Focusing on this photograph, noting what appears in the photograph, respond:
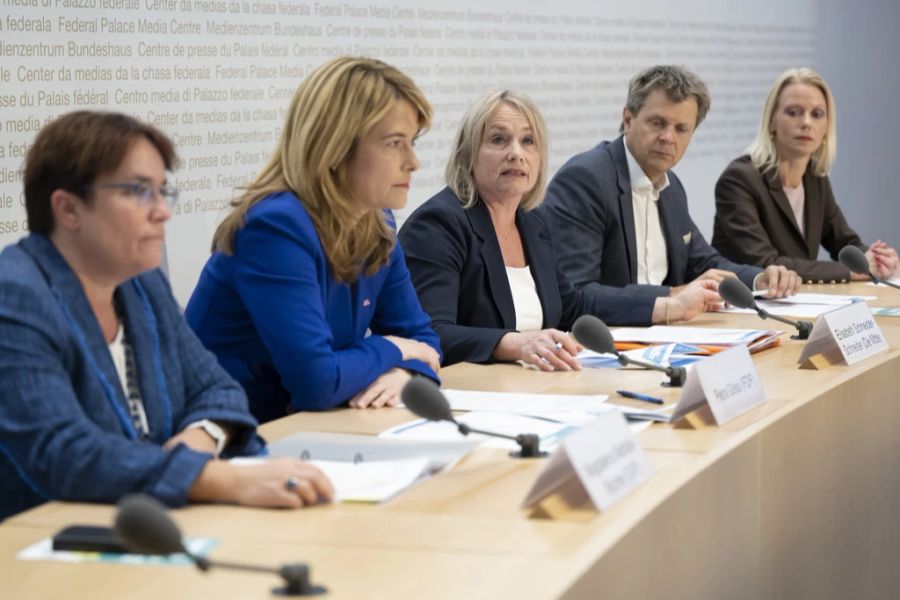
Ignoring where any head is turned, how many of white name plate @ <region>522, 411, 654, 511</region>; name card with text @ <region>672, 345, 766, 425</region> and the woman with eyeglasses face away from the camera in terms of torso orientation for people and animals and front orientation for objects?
0

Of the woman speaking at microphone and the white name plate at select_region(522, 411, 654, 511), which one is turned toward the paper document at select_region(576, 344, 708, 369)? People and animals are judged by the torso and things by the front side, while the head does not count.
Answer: the woman speaking at microphone

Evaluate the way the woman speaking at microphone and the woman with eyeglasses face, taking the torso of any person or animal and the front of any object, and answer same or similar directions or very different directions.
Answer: same or similar directions

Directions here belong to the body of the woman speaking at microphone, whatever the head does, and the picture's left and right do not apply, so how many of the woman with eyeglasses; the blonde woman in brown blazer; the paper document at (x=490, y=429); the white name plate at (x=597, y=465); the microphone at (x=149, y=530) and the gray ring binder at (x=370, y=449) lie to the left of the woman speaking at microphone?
1

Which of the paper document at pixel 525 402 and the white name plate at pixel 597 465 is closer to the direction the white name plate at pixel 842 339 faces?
the white name plate

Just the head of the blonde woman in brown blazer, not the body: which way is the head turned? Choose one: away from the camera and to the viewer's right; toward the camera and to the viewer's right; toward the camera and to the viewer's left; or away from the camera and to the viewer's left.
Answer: toward the camera and to the viewer's left

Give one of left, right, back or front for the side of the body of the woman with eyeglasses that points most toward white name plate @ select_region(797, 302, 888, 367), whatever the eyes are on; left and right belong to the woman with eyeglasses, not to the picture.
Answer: left

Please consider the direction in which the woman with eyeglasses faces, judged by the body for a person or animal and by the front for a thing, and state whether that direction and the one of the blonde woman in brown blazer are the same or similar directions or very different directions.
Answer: same or similar directions

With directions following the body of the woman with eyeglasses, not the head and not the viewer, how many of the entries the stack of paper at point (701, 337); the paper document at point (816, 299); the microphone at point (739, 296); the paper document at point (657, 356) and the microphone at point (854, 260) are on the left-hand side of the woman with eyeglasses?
5

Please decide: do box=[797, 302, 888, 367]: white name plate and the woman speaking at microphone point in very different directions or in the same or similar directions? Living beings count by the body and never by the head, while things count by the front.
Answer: same or similar directions

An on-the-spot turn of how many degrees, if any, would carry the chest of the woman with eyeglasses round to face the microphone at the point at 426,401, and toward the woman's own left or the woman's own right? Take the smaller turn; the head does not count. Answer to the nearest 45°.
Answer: approximately 45° to the woman's own left

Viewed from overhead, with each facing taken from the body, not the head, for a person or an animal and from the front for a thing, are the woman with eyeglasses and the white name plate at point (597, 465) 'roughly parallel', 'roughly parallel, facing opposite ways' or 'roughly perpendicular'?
roughly parallel

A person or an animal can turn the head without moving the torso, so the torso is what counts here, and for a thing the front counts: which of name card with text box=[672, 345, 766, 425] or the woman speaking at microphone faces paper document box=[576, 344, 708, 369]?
the woman speaking at microphone

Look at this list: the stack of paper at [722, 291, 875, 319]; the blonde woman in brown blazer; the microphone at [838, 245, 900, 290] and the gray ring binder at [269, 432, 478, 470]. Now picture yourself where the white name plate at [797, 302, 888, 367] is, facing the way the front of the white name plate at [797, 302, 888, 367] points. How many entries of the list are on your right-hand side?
1

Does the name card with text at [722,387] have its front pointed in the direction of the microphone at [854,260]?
no

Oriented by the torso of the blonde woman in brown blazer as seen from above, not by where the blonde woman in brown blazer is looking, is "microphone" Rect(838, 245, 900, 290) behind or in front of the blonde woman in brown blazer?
in front
